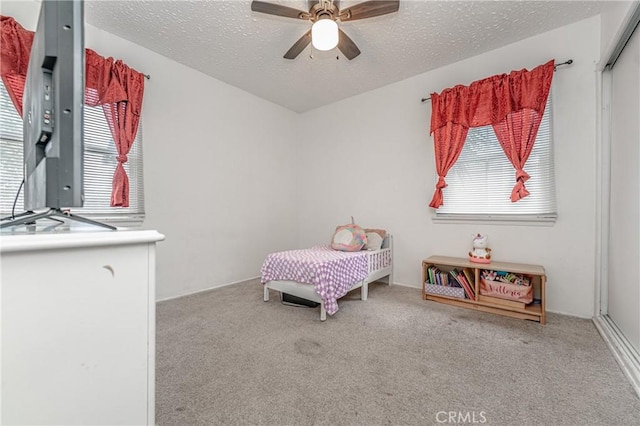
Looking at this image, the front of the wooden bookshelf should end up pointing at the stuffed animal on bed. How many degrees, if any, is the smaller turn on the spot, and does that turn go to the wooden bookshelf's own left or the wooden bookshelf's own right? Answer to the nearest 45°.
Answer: approximately 45° to the wooden bookshelf's own right

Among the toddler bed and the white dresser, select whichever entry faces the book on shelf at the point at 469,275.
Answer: the white dresser

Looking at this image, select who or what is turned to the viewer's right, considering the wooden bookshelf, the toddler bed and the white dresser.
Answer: the white dresser

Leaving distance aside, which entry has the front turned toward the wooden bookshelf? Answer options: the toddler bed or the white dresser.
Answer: the white dresser

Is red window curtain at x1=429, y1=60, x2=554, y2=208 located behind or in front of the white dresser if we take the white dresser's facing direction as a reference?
in front

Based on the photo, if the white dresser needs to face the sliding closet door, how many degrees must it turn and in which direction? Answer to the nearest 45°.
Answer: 0° — it already faces it

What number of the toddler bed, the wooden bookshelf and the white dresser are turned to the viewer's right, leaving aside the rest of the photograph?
1

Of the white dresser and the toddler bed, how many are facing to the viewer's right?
1

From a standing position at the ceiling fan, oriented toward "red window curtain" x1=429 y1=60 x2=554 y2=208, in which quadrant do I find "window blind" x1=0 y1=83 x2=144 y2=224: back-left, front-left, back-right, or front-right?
back-left

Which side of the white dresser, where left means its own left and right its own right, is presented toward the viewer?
right

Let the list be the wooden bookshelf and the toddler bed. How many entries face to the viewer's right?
0

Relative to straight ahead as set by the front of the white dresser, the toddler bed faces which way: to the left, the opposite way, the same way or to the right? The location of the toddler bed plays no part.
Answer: the opposite way

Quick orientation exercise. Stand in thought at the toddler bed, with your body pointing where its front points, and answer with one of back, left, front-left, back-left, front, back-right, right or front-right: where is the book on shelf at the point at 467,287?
back-left
